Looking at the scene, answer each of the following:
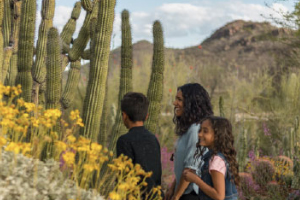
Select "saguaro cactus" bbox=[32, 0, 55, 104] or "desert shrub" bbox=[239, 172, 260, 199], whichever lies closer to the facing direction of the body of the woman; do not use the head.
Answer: the saguaro cactus

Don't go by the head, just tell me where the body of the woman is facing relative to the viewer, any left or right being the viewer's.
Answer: facing to the left of the viewer

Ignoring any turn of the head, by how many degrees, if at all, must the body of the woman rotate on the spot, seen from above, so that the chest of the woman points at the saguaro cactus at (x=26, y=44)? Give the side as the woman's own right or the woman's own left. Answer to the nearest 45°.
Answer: approximately 45° to the woman's own right

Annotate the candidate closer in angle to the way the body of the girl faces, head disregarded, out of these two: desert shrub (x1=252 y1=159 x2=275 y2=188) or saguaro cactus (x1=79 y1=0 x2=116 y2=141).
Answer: the saguaro cactus

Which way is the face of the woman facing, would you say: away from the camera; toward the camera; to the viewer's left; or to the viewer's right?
to the viewer's left

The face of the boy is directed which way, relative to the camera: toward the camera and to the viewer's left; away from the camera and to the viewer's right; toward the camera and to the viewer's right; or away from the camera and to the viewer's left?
away from the camera and to the viewer's left

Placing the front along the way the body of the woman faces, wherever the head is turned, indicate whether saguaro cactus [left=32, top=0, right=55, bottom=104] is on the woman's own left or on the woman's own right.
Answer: on the woman's own right

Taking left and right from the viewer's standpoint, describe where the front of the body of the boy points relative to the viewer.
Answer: facing away from the viewer and to the left of the viewer
